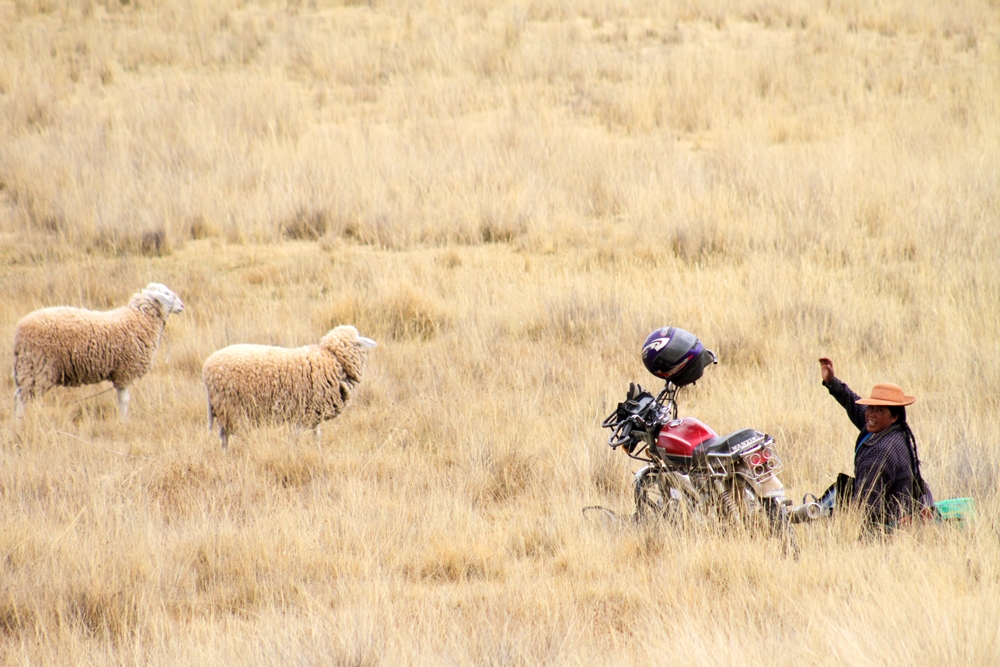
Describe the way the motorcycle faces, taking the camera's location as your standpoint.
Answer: facing away from the viewer and to the left of the viewer

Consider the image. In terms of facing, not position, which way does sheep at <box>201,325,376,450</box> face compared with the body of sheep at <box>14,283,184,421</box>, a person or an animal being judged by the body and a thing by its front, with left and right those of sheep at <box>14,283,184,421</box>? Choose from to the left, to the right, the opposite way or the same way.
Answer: the same way

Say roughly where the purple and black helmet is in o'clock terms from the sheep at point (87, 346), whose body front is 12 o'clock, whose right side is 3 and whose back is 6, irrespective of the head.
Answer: The purple and black helmet is roughly at 2 o'clock from the sheep.

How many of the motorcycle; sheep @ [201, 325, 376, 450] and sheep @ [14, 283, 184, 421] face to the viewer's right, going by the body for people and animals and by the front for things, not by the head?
2

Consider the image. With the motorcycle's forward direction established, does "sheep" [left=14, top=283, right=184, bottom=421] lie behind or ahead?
ahead

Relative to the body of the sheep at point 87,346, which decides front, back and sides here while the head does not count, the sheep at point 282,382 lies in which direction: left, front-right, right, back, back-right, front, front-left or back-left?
front-right

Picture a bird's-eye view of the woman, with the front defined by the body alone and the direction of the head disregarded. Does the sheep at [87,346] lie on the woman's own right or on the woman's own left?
on the woman's own right

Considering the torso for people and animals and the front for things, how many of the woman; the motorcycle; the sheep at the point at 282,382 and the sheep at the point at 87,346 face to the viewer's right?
2

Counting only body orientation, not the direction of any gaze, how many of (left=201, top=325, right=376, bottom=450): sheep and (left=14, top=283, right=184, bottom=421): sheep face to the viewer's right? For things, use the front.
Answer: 2

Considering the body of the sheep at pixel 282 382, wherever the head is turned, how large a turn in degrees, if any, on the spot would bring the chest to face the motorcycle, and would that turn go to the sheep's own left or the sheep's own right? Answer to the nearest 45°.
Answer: approximately 45° to the sheep's own right

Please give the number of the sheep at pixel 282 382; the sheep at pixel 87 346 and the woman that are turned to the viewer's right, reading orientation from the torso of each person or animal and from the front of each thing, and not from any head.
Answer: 2

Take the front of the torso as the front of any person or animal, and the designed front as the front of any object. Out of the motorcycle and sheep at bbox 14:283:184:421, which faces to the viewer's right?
the sheep

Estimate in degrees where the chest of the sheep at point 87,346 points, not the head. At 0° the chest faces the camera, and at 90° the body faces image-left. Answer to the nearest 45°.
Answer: approximately 270°

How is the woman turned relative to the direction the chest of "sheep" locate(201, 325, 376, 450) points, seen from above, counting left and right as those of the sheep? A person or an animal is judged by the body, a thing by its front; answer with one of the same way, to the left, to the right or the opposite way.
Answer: the opposite way

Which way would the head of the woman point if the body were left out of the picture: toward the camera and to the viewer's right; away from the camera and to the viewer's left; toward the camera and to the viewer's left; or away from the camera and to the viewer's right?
toward the camera and to the viewer's left

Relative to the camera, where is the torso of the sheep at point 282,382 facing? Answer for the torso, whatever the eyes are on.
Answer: to the viewer's right
